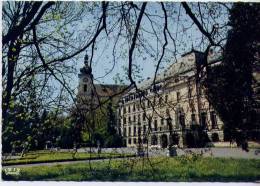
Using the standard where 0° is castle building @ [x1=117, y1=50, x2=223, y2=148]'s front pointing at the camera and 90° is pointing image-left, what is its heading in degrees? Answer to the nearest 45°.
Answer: approximately 45°

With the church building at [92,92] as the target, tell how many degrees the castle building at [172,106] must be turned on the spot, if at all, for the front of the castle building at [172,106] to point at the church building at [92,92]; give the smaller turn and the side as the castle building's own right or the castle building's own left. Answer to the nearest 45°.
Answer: approximately 45° to the castle building's own right
